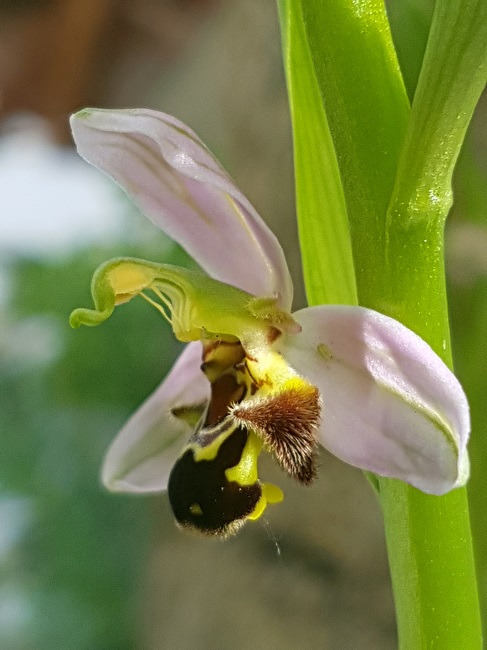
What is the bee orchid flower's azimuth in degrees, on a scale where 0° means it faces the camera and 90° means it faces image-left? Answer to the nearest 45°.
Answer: approximately 45°
